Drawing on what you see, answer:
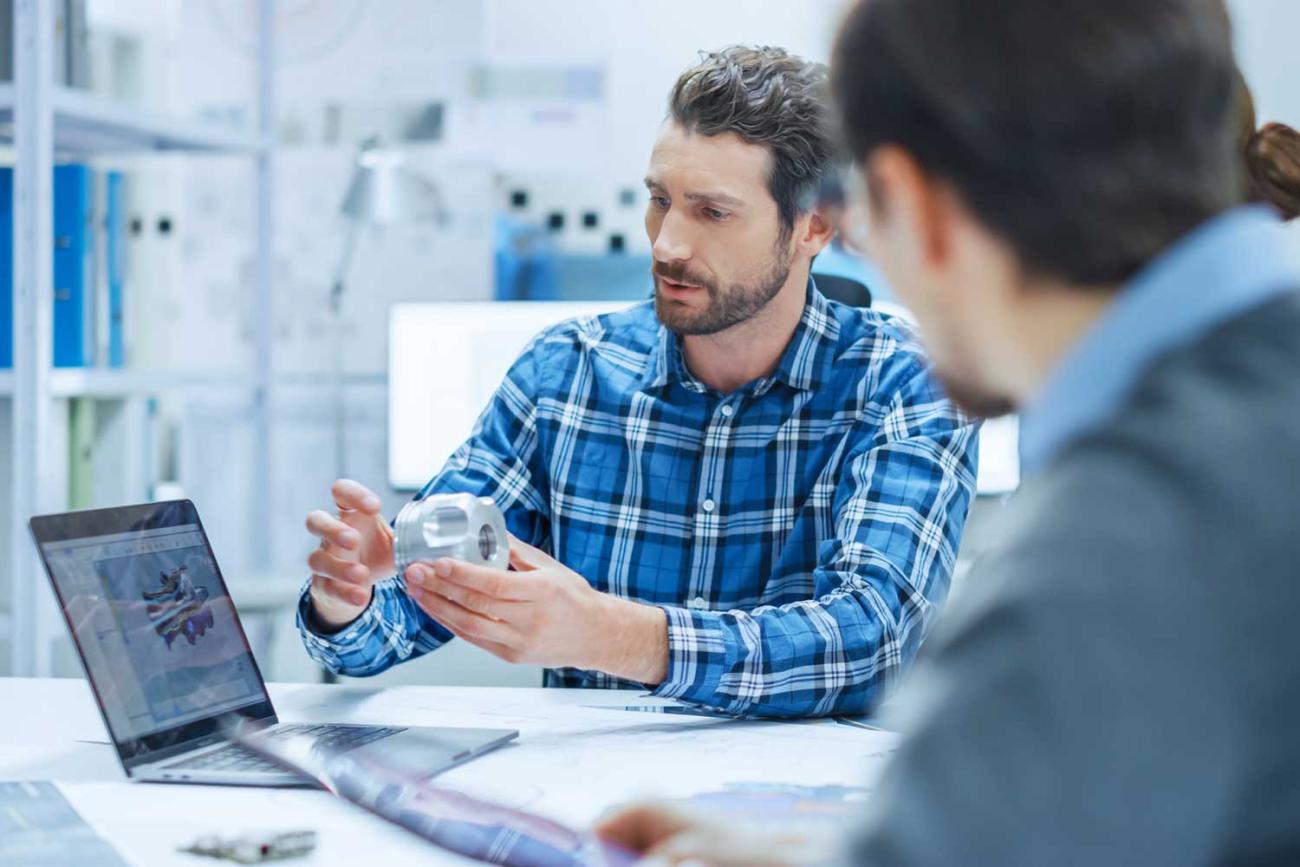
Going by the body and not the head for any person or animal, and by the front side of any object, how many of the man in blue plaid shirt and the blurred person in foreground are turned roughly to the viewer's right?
0

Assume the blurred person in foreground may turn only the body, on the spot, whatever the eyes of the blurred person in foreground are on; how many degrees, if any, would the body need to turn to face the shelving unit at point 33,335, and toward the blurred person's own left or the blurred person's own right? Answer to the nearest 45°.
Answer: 0° — they already face it

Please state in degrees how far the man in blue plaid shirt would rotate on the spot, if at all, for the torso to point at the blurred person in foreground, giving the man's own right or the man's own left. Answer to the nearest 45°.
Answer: approximately 45° to the man's own left

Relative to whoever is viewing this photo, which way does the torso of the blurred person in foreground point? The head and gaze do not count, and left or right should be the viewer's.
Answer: facing away from the viewer and to the left of the viewer

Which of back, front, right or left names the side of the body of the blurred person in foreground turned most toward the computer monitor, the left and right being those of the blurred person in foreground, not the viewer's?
front

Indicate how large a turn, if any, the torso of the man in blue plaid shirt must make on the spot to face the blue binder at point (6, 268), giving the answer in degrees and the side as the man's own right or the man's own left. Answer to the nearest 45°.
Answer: approximately 90° to the man's own right

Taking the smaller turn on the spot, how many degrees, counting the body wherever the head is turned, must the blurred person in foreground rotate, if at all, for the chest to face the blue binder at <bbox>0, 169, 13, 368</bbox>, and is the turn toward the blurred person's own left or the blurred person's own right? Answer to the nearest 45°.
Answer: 0° — they already face it

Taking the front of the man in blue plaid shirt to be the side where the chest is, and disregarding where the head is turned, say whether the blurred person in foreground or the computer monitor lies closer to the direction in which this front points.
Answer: the blurred person in foreground

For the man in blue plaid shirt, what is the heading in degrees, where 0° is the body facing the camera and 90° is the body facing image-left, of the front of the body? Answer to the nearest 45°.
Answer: approximately 45°

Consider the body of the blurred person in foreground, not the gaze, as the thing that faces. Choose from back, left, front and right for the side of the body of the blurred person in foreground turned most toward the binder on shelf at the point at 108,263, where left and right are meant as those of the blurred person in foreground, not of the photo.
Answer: front

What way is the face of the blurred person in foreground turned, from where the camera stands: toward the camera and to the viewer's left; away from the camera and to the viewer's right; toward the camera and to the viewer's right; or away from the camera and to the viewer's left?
away from the camera and to the viewer's left

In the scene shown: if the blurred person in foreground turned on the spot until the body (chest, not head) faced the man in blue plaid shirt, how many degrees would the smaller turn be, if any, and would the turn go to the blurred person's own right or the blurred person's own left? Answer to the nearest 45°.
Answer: approximately 45° to the blurred person's own right
